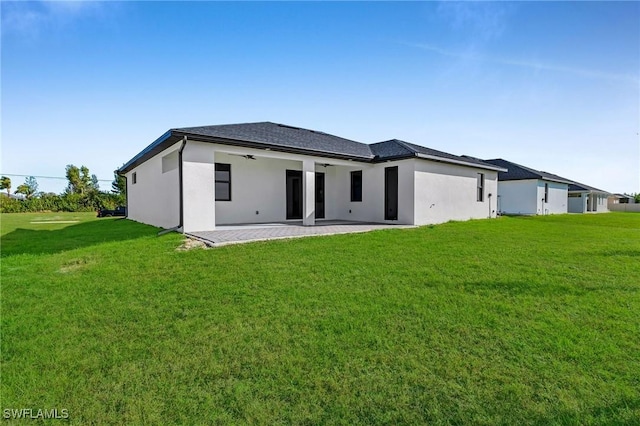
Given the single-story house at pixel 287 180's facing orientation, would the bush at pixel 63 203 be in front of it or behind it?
in front

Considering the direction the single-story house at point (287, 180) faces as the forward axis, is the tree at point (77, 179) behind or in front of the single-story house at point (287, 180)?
in front

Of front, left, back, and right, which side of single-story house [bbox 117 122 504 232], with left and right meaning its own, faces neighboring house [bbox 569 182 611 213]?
right

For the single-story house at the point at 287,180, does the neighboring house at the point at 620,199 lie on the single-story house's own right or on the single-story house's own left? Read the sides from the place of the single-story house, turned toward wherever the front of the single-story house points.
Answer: on the single-story house's own right

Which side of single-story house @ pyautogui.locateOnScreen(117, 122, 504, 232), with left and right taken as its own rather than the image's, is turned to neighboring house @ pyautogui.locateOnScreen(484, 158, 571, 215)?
right

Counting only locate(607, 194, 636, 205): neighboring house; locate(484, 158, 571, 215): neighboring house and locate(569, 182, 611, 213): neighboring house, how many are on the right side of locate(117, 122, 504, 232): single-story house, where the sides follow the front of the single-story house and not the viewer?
3

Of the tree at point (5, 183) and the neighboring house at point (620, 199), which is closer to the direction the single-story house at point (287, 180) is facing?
the tree

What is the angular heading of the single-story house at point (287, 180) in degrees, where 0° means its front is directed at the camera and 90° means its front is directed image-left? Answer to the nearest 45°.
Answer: approximately 135°
